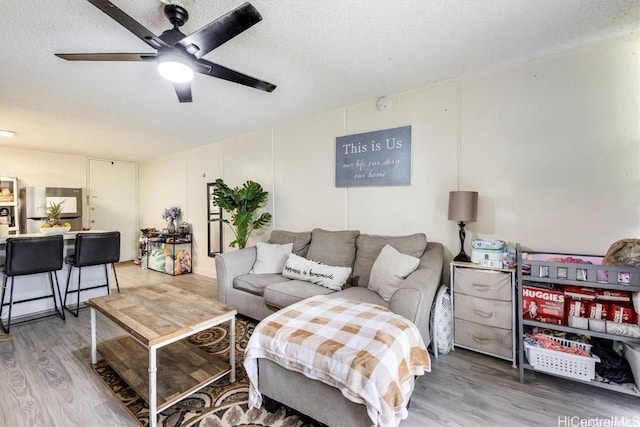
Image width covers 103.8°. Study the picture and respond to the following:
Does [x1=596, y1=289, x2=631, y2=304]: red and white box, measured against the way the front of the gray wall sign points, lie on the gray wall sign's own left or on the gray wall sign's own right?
on the gray wall sign's own left

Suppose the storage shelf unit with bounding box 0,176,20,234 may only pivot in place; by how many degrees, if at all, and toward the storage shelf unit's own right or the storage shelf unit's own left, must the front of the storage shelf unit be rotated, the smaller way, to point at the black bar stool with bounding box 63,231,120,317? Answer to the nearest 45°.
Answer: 0° — it already faces it

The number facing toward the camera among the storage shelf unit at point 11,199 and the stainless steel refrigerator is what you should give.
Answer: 2

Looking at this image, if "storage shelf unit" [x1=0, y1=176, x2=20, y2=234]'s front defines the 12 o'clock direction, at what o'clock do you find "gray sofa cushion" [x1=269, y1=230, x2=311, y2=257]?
The gray sofa cushion is roughly at 11 o'clock from the storage shelf unit.

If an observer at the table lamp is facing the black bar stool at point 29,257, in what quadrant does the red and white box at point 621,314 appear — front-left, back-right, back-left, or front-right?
back-left

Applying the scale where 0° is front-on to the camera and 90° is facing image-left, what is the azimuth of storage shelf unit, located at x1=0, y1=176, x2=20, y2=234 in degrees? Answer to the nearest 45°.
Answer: approximately 0°

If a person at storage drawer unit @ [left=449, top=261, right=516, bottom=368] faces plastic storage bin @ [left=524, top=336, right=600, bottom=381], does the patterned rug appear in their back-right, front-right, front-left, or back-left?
back-right

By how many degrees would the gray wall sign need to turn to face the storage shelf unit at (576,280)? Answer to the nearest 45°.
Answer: approximately 90° to its left

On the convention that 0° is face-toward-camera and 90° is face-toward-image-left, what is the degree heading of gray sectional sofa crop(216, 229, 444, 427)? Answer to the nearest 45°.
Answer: approximately 45°
